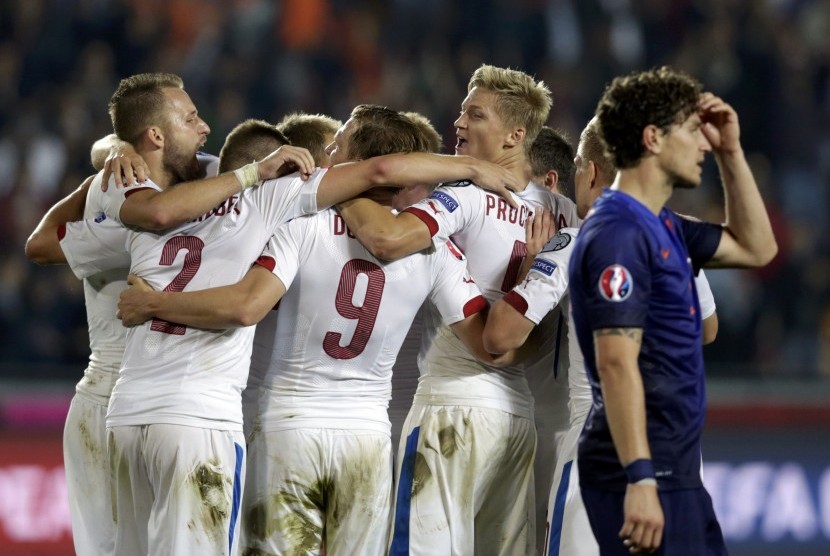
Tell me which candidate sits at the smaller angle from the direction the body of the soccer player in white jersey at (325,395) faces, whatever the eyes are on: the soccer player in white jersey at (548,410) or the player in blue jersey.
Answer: the soccer player in white jersey

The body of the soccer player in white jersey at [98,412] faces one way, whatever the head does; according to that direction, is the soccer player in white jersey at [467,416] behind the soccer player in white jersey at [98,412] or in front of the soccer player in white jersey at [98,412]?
in front

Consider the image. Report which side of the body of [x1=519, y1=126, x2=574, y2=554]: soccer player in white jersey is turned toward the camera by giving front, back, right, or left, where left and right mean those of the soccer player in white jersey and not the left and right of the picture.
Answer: left

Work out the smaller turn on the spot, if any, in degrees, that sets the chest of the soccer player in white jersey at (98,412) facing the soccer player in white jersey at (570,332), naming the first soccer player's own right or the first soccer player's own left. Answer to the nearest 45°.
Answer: approximately 45° to the first soccer player's own right

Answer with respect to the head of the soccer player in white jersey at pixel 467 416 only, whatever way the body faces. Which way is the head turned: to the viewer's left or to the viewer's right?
to the viewer's left

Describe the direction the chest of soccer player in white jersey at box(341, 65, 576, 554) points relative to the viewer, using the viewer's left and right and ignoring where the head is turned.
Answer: facing away from the viewer and to the left of the viewer

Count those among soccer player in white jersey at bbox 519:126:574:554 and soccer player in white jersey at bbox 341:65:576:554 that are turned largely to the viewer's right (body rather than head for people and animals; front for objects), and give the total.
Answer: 0

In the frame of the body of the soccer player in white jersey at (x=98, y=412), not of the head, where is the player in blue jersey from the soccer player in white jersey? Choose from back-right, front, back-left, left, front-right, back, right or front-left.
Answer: front-right

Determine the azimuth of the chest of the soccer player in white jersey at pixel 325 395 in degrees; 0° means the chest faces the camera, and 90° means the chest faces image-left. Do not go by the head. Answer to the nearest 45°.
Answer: approximately 180°
